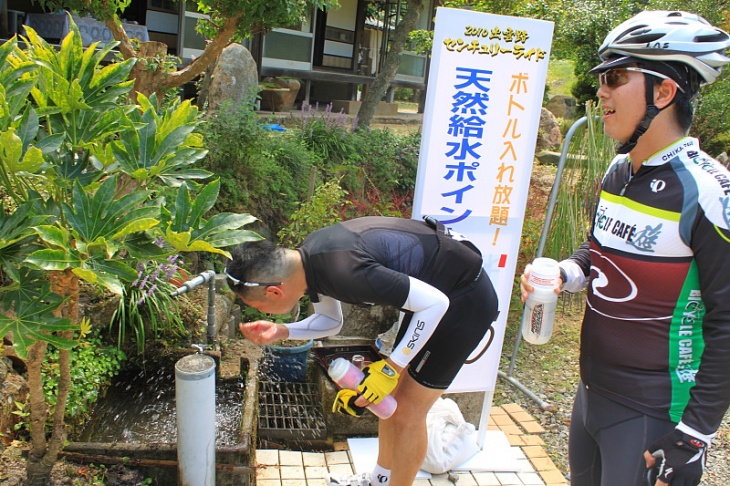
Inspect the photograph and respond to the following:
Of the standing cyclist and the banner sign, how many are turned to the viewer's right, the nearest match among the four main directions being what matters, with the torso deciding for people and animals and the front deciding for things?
0

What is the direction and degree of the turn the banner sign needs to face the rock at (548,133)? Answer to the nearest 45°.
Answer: approximately 180°

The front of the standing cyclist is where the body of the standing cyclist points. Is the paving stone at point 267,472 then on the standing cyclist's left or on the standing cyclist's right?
on the standing cyclist's right

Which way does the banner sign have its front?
toward the camera

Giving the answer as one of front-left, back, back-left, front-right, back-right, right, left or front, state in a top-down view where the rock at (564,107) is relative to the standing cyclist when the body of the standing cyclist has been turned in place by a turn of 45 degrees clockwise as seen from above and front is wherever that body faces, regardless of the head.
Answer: right

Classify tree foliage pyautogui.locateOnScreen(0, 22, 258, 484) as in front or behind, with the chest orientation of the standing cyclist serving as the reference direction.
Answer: in front

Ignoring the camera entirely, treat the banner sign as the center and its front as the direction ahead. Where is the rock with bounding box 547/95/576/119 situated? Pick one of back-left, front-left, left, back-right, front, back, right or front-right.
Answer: back

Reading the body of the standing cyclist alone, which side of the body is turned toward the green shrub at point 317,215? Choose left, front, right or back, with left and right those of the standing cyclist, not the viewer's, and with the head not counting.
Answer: right

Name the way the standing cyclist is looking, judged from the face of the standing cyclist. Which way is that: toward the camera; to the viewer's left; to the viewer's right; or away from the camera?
to the viewer's left

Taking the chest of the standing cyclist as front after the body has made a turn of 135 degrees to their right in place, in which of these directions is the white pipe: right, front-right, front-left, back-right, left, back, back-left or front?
left

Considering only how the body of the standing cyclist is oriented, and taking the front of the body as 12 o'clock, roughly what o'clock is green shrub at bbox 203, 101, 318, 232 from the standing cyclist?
The green shrub is roughly at 3 o'clock from the standing cyclist.

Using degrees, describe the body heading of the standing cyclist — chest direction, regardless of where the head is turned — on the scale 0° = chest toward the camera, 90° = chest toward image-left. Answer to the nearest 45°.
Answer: approximately 45°

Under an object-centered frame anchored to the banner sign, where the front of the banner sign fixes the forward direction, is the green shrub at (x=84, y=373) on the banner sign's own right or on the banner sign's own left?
on the banner sign's own right
